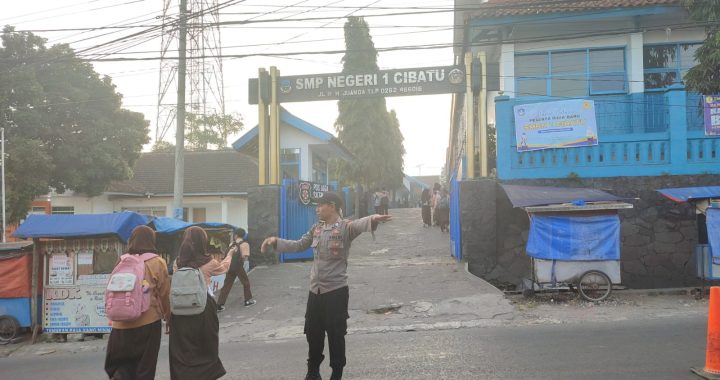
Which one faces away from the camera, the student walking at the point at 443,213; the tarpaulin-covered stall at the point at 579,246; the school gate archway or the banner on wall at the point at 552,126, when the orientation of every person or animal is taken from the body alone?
the student walking

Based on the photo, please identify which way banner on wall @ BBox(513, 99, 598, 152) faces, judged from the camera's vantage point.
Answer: facing the viewer

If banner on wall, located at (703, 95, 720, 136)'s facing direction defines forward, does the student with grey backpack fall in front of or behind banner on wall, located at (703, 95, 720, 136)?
in front

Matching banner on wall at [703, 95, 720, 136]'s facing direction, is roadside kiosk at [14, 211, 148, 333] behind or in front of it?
in front

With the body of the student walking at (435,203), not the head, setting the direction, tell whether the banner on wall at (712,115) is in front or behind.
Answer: behind

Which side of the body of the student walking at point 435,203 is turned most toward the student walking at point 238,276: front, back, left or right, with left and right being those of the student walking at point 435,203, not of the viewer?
back

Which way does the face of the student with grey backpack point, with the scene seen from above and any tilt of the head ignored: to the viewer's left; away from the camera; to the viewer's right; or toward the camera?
away from the camera

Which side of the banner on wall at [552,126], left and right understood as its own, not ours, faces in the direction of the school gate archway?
right

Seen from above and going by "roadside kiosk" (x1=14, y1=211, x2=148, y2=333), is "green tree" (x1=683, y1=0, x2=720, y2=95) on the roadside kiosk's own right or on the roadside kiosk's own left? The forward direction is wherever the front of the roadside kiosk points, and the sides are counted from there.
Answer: on the roadside kiosk's own left

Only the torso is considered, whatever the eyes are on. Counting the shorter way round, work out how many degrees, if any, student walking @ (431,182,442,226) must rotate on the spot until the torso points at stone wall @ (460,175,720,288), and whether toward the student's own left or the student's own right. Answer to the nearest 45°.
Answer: approximately 135° to the student's own right

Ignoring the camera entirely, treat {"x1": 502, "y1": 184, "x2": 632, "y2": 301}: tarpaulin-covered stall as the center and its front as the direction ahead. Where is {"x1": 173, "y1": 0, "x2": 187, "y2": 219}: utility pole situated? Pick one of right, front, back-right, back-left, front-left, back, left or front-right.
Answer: right

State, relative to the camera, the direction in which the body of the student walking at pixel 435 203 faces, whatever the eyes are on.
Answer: away from the camera

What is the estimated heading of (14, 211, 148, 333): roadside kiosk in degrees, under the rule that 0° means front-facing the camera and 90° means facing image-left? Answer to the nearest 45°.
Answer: approximately 0°

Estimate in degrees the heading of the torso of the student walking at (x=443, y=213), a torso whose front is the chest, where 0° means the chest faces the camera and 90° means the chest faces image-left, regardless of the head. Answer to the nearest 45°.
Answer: approximately 180°

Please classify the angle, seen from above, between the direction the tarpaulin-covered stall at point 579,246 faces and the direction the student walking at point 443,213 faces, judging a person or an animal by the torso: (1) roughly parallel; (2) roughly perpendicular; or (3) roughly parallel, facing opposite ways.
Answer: roughly parallel, facing opposite ways

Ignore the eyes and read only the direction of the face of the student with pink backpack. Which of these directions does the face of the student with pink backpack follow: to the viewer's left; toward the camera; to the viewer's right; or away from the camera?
away from the camera

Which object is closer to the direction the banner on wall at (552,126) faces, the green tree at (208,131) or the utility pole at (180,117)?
the utility pole
